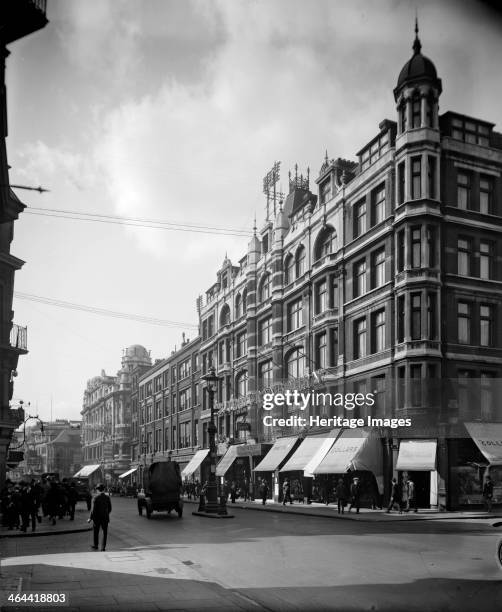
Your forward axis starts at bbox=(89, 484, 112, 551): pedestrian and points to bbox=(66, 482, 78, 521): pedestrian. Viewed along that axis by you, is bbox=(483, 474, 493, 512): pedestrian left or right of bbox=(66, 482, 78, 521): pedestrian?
right

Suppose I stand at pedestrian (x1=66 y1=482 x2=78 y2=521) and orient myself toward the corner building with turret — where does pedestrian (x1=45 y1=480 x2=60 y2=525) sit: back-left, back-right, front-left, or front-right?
back-right
